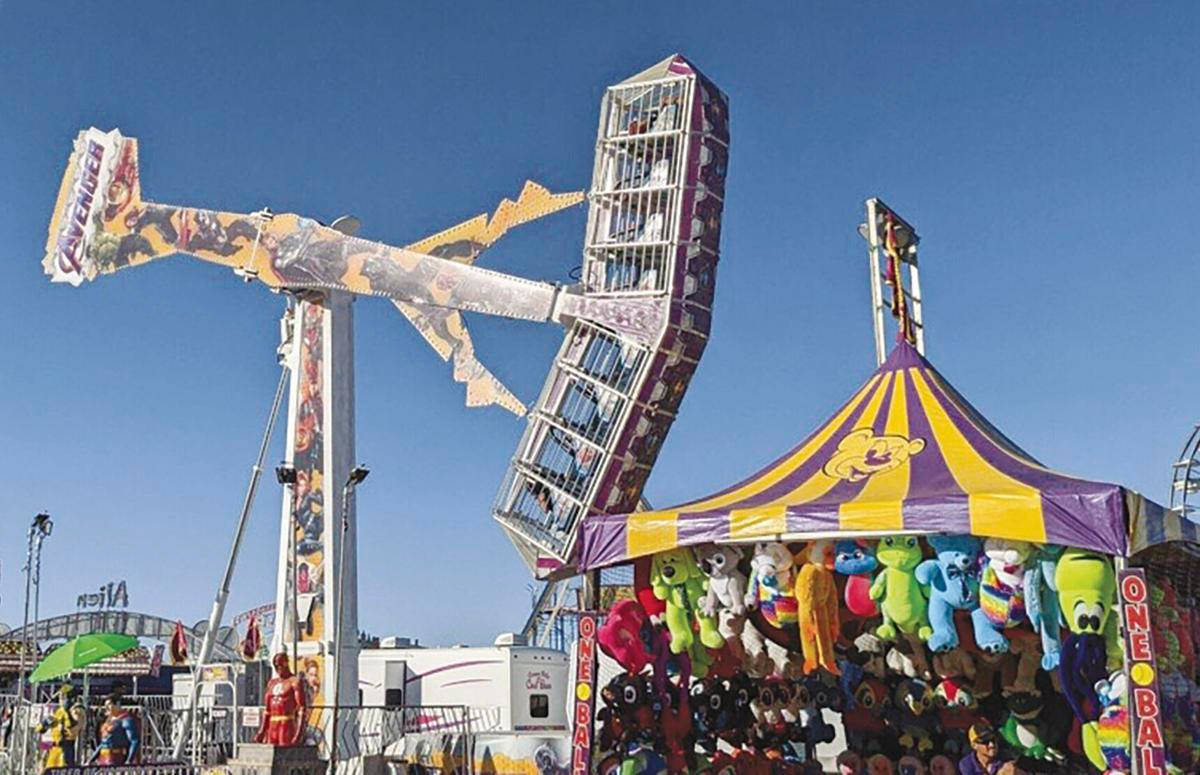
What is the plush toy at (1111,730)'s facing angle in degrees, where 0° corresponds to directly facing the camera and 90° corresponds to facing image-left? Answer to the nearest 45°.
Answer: approximately 45°

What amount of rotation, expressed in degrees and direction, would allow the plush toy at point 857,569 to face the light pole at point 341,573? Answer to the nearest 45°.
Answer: approximately 135° to its right

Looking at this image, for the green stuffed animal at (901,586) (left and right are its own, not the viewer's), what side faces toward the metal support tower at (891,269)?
back

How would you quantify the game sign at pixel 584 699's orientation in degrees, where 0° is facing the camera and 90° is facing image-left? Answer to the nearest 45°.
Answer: approximately 0°

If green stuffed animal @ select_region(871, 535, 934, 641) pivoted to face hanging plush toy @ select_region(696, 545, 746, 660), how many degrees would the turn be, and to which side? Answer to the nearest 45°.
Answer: approximately 135° to its right

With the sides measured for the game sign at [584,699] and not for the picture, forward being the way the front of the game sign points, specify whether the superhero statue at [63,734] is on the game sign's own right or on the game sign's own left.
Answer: on the game sign's own right

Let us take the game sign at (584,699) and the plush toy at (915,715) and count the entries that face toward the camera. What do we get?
2
